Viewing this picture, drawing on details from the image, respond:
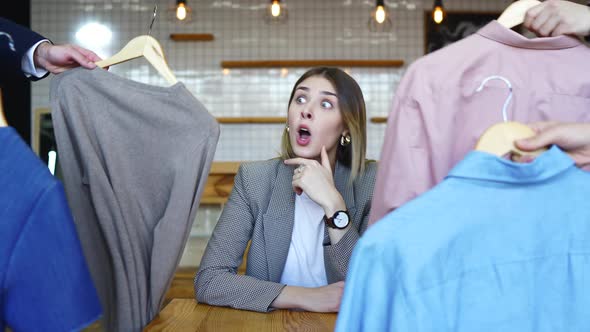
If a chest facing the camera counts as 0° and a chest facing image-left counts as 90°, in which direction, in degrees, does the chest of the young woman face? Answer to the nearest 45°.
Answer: approximately 0°

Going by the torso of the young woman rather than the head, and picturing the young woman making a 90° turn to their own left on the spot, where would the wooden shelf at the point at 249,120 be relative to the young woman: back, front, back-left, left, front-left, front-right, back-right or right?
left

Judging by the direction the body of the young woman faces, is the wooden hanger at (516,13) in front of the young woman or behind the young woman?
in front

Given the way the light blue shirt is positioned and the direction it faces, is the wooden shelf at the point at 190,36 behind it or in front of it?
in front

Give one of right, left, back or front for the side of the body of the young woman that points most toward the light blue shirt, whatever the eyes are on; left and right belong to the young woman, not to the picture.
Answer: front

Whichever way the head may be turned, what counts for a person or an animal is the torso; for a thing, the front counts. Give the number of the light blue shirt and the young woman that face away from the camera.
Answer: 1

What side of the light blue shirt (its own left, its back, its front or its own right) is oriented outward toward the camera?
back

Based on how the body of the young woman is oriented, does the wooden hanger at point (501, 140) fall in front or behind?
in front

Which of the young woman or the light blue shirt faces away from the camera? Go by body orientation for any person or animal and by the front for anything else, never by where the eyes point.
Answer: the light blue shirt
